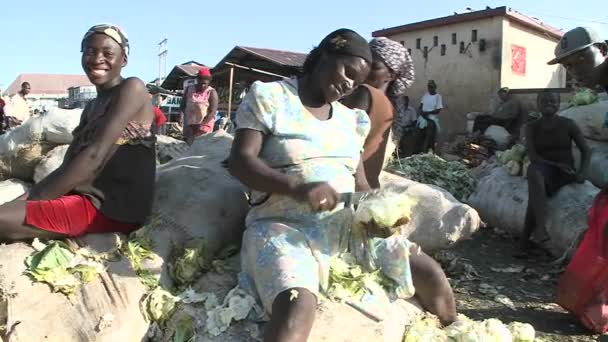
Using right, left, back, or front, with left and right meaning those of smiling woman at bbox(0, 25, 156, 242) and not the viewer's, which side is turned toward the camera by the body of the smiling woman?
left

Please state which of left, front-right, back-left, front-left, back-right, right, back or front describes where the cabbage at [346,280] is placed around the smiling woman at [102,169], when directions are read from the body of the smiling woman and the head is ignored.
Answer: back-left

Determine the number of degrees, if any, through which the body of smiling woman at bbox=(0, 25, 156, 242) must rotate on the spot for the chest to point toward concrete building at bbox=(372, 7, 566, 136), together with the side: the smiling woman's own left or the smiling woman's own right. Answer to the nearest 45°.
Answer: approximately 135° to the smiling woman's own right

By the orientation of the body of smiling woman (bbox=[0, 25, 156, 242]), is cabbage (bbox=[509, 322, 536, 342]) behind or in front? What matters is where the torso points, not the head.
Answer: behind

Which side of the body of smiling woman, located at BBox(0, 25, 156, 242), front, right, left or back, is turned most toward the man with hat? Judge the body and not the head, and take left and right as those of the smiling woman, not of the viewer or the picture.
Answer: back

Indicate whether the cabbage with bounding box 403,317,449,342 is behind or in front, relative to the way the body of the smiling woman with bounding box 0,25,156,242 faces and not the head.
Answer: behind
